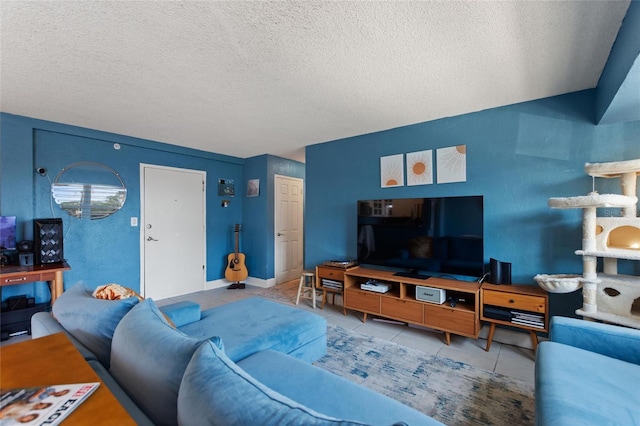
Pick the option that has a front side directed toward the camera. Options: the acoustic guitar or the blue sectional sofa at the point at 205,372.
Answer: the acoustic guitar

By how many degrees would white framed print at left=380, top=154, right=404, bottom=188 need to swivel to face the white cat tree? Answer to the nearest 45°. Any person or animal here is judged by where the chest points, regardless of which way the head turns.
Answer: approximately 90° to its left

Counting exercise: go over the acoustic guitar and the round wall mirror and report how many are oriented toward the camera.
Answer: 2

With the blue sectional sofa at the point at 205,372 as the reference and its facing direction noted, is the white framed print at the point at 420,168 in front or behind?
in front

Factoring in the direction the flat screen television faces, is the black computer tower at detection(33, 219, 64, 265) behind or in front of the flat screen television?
in front

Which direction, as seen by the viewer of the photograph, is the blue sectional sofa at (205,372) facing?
facing away from the viewer and to the right of the viewer

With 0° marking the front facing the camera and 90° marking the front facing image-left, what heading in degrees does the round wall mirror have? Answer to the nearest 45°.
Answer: approximately 0°

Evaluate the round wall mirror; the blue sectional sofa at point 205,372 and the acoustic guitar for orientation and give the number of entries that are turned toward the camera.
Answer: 2

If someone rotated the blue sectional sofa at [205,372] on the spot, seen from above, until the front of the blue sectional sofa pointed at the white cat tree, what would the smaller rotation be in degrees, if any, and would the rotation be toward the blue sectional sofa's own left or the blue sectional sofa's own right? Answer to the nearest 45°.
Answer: approximately 45° to the blue sectional sofa's own right

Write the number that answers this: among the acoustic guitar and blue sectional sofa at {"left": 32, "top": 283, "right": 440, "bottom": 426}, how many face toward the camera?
1

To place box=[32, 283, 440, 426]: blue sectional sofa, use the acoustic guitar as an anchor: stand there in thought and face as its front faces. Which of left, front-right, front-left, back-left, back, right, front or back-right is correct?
front

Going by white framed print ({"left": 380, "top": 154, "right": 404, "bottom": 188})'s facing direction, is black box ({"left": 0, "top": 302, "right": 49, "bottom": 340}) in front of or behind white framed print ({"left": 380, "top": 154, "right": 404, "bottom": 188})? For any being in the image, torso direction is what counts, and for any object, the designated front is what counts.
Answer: in front

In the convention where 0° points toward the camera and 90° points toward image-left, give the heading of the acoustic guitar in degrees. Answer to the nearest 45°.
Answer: approximately 0°

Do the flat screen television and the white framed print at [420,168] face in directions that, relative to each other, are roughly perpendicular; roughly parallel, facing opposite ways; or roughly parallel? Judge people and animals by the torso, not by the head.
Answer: roughly parallel
